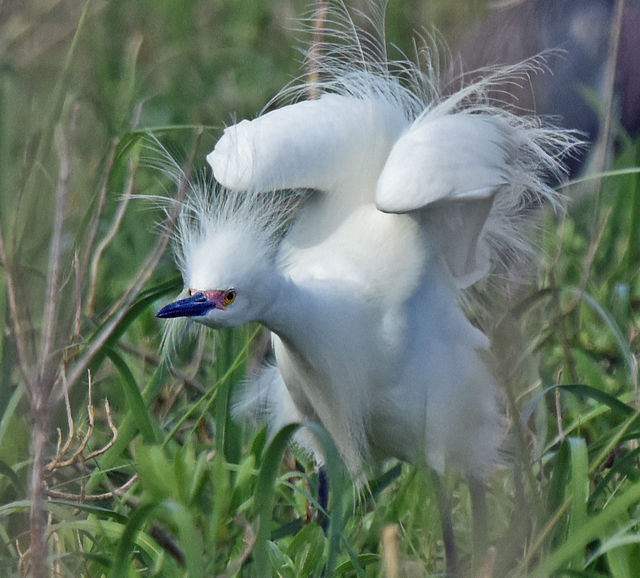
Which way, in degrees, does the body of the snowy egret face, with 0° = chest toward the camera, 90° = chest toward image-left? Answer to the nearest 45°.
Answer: approximately 45°

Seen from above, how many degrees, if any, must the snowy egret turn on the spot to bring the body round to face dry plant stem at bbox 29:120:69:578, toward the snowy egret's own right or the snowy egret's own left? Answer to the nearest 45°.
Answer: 0° — it already faces it

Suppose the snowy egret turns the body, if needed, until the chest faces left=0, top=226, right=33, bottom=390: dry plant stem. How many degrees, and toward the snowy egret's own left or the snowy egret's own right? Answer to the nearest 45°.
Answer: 0° — it already faces it
